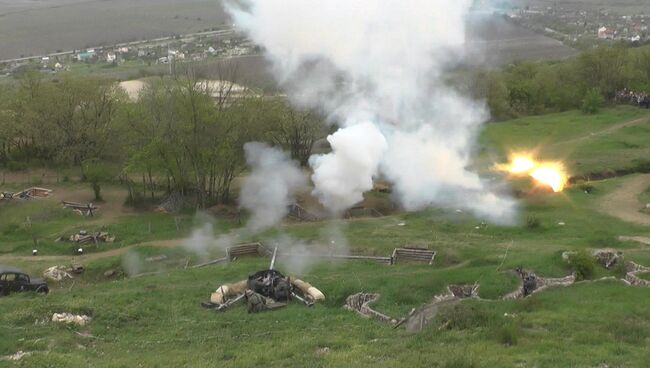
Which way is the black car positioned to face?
to the viewer's right

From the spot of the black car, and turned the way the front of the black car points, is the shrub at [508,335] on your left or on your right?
on your right

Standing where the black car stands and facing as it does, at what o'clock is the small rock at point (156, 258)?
The small rock is roughly at 11 o'clock from the black car.

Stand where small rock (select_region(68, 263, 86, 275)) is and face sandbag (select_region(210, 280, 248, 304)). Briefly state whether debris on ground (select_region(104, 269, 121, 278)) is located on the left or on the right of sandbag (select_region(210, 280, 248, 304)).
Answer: left

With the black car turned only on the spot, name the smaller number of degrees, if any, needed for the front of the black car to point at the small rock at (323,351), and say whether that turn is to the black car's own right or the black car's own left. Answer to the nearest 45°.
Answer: approximately 45° to the black car's own right

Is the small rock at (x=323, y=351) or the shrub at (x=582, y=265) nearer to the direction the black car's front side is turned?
the shrub

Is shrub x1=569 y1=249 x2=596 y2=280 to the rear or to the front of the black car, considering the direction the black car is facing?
to the front

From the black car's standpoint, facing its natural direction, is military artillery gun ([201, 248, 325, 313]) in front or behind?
in front

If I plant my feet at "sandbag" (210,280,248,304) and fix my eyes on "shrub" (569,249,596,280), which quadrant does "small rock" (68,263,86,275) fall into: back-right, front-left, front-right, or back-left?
back-left

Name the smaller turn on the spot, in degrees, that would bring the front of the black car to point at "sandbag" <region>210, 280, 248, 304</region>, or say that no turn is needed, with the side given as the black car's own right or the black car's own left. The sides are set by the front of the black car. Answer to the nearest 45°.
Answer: approximately 45° to the black car's own right

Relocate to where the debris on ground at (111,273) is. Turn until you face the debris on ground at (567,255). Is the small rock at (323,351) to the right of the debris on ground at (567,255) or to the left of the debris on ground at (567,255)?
right
